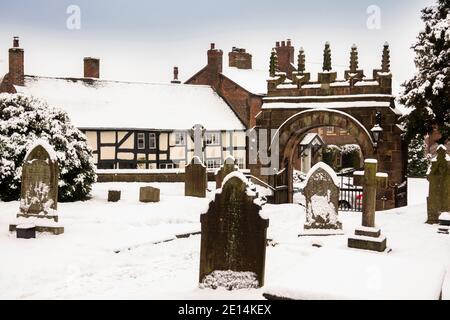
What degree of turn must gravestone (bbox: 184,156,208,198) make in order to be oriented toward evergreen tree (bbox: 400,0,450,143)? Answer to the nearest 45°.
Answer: approximately 90° to its left

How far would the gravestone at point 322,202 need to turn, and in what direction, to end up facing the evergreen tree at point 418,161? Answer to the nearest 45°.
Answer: approximately 180°

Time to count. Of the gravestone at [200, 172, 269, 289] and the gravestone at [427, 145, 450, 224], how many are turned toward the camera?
2

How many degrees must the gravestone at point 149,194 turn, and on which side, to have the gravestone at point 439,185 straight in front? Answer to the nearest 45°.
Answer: approximately 45° to its left

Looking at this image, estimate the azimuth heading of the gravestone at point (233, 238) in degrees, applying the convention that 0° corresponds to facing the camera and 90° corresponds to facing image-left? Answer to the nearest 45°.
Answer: approximately 0°

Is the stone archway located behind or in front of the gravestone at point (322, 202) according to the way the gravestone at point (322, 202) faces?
behind

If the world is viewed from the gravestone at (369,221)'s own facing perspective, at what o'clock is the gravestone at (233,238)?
the gravestone at (233,238) is roughly at 1 o'clock from the gravestone at (369,221).

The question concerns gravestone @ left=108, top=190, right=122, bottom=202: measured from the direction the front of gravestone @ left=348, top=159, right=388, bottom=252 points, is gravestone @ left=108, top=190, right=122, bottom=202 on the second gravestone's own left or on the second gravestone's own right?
on the second gravestone's own right

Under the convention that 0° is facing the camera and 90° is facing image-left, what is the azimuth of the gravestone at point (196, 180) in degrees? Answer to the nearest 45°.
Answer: approximately 0°
